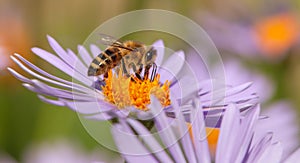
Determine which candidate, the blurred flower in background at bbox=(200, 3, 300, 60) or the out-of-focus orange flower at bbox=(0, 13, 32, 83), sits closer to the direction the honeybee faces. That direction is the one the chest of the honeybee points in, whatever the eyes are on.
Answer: the blurred flower in background

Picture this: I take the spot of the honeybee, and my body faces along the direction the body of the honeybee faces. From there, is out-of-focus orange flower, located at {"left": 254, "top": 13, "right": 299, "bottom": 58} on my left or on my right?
on my left

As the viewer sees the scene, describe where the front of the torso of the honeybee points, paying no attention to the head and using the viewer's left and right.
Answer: facing to the right of the viewer

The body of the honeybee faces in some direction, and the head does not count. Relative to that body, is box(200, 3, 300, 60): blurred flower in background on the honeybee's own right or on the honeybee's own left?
on the honeybee's own left

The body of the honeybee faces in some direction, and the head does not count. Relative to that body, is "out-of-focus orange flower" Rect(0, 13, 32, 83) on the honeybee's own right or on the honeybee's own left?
on the honeybee's own left
